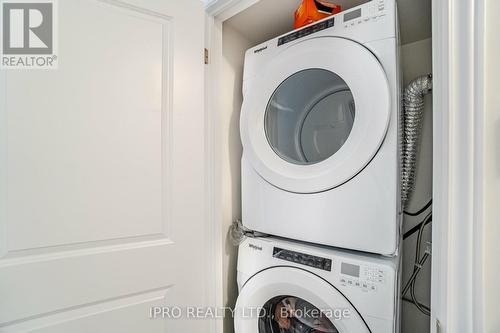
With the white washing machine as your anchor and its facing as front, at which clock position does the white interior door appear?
The white interior door is roughly at 1 o'clock from the white washing machine.

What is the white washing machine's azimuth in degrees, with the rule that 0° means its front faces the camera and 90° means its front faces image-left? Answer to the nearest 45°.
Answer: approximately 45°

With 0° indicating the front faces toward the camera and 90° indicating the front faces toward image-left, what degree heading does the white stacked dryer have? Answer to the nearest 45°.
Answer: approximately 45°

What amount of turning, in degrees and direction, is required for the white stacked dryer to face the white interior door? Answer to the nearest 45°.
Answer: approximately 45° to its right
